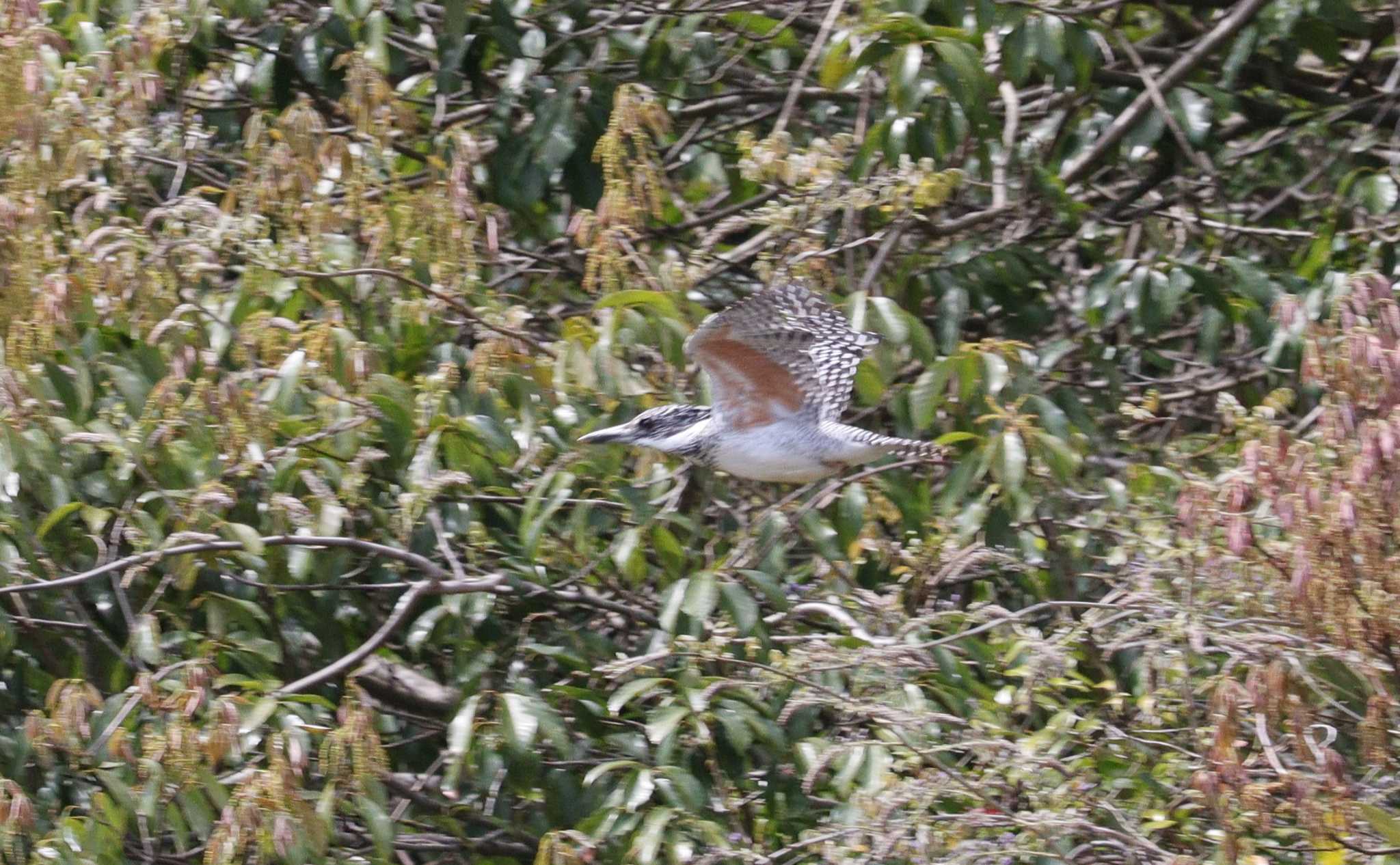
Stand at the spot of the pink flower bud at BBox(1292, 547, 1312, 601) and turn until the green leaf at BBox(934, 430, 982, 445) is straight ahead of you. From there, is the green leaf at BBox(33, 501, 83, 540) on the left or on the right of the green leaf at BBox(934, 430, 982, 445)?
left

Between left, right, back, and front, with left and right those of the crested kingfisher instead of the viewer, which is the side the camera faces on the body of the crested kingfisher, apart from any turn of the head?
left

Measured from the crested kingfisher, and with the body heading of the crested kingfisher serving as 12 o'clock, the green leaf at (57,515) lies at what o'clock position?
The green leaf is roughly at 11 o'clock from the crested kingfisher.

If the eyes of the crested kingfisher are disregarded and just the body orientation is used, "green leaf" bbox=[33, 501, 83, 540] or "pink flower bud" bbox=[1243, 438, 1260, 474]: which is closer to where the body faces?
the green leaf

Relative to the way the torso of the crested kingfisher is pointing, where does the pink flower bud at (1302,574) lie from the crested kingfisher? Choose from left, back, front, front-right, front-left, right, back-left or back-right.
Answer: back-left

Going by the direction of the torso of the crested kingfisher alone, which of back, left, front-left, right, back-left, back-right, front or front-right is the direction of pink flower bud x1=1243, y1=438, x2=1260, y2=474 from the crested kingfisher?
back-left
